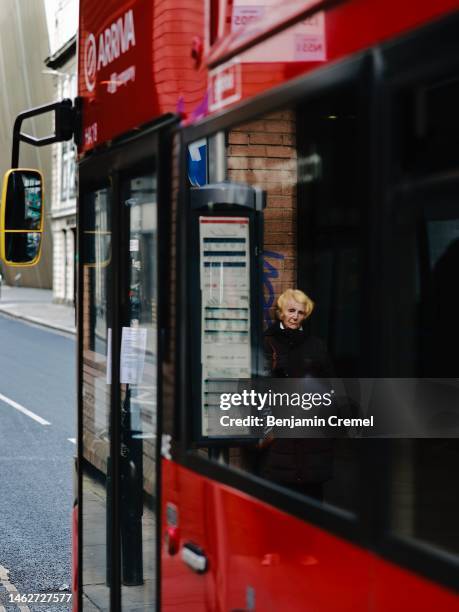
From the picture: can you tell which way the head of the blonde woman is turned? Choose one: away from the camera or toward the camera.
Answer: toward the camera

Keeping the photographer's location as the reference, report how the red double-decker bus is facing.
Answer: facing away from the viewer and to the left of the viewer
